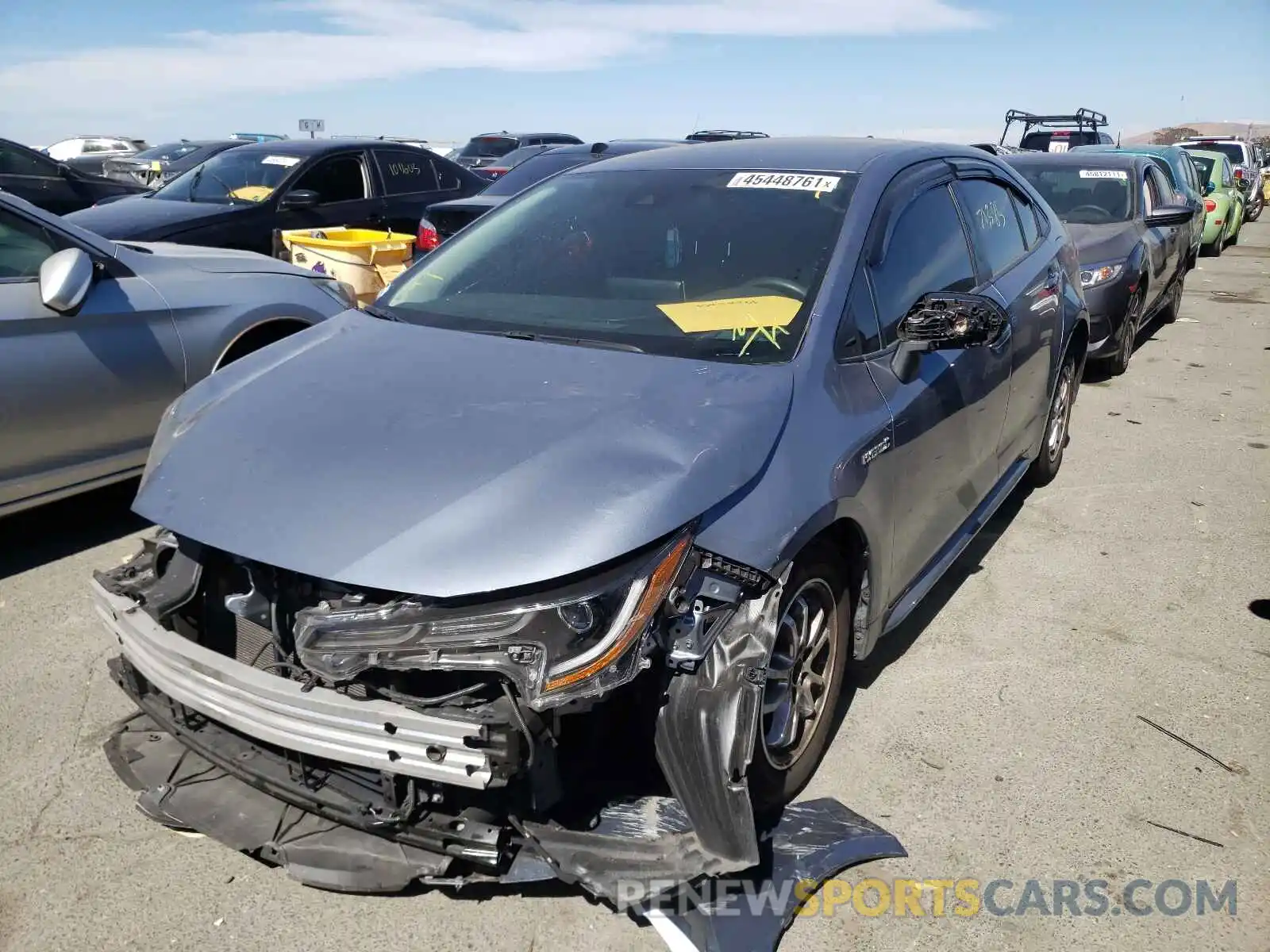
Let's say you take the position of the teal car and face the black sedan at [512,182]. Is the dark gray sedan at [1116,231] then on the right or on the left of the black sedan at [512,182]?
left

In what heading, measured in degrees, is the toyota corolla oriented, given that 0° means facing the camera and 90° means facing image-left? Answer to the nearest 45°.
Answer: approximately 45°

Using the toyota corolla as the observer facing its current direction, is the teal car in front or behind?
behind

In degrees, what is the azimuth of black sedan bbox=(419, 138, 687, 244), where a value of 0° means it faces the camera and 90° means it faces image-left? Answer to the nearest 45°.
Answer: approximately 225°

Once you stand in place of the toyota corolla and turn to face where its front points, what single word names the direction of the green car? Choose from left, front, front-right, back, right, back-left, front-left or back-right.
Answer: back

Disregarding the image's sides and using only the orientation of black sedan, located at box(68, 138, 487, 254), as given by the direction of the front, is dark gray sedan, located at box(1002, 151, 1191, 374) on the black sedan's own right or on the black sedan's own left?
on the black sedan's own left

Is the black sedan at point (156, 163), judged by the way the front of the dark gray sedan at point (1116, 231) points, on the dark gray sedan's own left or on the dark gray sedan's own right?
on the dark gray sedan's own right

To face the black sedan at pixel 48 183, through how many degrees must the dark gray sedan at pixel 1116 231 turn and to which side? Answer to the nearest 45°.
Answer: approximately 45° to its right
